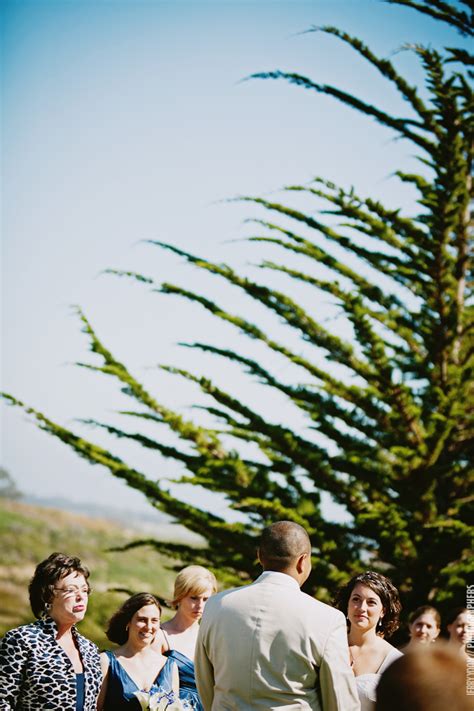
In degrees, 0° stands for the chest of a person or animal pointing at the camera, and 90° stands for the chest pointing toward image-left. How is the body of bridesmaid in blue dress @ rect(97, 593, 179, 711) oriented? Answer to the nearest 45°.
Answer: approximately 315°

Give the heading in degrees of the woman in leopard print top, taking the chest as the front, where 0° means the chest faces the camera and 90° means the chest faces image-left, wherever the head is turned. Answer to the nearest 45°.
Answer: approximately 315°

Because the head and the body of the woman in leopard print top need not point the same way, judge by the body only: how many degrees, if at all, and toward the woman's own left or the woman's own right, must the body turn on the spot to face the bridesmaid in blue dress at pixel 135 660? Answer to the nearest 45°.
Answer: approximately 90° to the woman's own left

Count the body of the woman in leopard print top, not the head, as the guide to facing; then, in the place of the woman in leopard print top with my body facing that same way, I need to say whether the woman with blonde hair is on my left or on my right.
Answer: on my left

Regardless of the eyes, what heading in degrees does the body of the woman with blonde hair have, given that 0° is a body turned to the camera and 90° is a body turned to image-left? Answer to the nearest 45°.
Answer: approximately 315°

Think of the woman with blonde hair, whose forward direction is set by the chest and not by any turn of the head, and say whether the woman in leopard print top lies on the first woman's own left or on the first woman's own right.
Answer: on the first woman's own right
